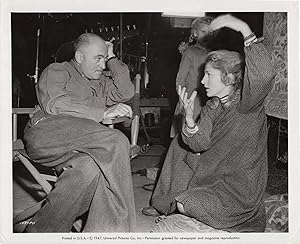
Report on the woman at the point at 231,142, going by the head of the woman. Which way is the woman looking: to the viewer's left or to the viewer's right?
to the viewer's left

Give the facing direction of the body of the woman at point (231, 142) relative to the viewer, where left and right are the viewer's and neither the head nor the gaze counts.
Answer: facing to the left of the viewer
